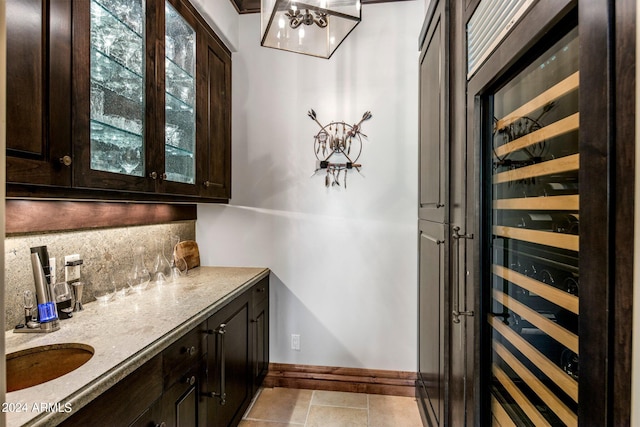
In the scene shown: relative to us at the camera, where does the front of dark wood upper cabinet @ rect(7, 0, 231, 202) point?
facing the viewer and to the right of the viewer

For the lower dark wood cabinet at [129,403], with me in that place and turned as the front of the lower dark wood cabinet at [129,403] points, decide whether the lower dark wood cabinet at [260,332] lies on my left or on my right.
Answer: on my left

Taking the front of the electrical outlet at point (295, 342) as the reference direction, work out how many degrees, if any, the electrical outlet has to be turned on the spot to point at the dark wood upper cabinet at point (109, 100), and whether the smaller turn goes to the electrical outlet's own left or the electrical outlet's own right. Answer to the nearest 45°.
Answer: approximately 45° to the electrical outlet's own right

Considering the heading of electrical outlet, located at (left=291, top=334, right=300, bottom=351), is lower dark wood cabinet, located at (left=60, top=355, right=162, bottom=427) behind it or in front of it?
in front

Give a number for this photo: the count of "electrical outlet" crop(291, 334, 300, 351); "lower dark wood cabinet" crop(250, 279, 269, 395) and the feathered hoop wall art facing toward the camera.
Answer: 2

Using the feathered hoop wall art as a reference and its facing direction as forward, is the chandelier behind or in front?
in front

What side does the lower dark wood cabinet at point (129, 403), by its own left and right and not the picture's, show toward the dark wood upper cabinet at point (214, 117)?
left

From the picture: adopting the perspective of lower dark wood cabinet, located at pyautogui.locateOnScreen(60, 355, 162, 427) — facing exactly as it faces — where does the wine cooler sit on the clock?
The wine cooler is roughly at 12 o'clock from the lower dark wood cabinet.

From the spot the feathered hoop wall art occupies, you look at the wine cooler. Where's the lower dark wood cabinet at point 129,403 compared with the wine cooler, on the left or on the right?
right

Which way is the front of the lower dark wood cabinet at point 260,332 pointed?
to the viewer's right
